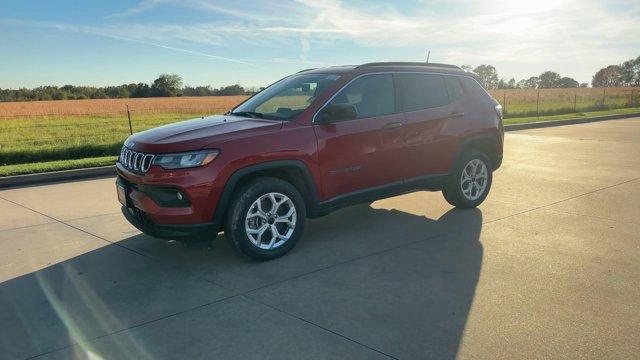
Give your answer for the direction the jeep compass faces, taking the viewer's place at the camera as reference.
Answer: facing the viewer and to the left of the viewer
